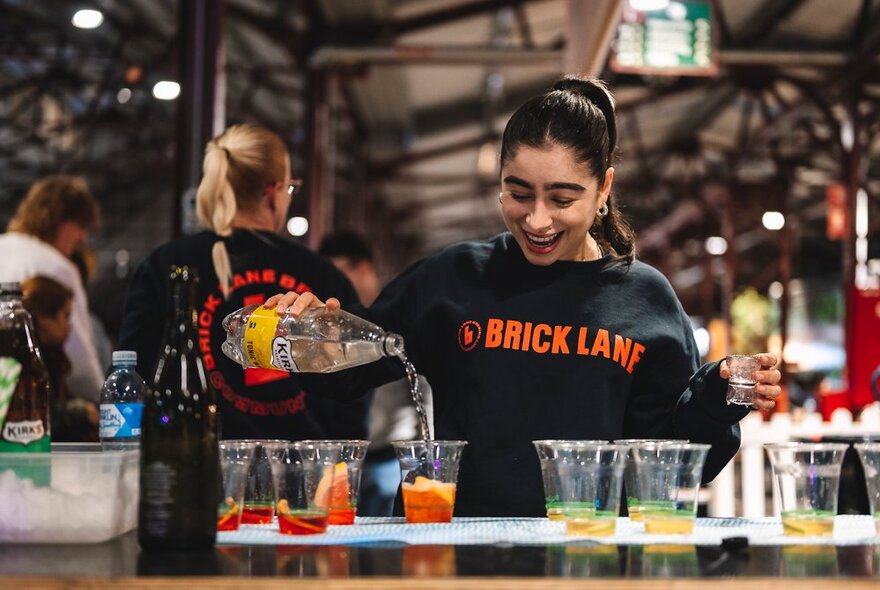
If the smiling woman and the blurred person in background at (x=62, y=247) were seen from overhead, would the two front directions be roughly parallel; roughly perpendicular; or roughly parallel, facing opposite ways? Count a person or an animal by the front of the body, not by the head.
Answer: roughly perpendicular

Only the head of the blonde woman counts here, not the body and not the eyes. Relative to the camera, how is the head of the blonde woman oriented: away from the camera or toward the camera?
away from the camera

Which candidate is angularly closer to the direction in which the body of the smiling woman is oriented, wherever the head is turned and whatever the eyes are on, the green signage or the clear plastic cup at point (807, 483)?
the clear plastic cup

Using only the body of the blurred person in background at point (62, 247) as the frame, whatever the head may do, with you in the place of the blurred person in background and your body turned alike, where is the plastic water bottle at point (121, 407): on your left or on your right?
on your right

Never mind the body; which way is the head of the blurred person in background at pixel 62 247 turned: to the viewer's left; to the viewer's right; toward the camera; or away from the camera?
to the viewer's right

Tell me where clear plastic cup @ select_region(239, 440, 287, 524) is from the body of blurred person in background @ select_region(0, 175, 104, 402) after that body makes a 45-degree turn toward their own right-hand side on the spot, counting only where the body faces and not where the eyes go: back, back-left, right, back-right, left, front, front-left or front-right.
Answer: front-right

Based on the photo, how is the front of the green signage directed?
toward the camera

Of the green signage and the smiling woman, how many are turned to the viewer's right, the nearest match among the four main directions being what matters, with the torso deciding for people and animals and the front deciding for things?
0

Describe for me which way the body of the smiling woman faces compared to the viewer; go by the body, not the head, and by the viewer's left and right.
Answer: facing the viewer

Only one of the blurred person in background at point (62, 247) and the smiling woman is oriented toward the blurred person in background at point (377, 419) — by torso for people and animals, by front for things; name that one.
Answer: the blurred person in background at point (62, 247)

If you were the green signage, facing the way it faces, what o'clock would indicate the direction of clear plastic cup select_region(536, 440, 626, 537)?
The clear plastic cup is roughly at 12 o'clock from the green signage.

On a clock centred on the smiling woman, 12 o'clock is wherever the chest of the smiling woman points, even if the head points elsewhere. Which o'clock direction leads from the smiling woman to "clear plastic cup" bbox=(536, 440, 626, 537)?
The clear plastic cup is roughly at 12 o'clock from the smiling woman.

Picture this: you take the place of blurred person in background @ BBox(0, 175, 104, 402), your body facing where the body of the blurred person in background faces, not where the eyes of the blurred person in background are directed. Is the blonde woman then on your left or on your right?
on your right

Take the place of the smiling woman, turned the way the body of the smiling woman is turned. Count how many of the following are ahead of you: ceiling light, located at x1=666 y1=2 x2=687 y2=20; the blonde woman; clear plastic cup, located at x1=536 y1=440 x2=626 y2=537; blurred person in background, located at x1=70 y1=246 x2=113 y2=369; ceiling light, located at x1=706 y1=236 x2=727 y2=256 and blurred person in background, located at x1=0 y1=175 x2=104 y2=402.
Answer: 1

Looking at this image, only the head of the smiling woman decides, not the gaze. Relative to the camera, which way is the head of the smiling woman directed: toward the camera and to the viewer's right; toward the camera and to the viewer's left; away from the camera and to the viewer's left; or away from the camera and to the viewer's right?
toward the camera and to the viewer's left
